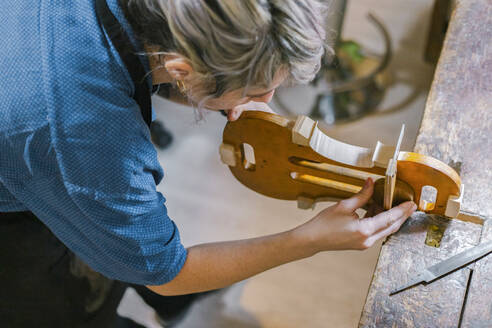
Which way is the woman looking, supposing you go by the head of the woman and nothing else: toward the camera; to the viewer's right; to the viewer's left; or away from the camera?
to the viewer's right

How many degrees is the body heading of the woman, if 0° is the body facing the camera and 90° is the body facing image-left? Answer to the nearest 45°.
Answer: approximately 270°
